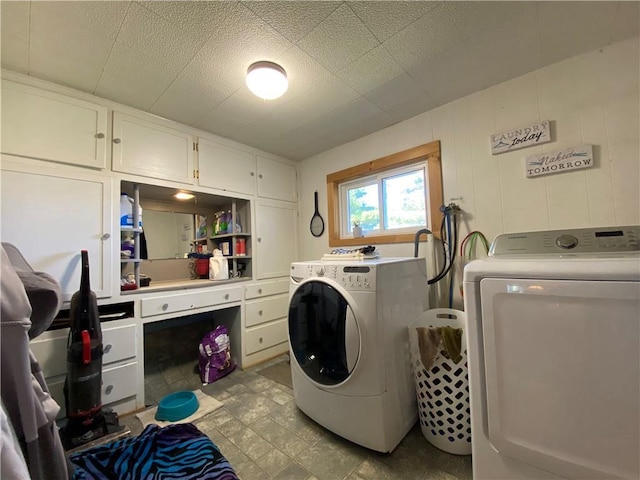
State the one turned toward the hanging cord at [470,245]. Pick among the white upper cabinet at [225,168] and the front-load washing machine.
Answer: the white upper cabinet

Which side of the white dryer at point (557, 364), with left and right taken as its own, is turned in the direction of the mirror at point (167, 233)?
right

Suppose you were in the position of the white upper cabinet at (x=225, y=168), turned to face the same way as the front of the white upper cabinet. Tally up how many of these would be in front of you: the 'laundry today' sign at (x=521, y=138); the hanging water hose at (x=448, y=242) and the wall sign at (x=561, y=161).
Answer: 3

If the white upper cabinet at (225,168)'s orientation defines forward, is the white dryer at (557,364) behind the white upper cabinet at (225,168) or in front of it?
in front

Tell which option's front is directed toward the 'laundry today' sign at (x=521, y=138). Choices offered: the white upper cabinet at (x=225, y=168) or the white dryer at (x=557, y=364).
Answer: the white upper cabinet

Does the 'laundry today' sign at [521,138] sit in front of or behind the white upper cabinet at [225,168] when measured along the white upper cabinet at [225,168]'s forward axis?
in front

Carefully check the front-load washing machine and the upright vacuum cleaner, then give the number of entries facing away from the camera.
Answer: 0

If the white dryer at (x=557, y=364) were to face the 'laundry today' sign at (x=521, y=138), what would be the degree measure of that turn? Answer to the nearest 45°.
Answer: approximately 180°

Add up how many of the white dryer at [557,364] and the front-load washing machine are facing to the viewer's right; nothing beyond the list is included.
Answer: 0

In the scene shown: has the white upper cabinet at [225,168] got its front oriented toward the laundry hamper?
yes

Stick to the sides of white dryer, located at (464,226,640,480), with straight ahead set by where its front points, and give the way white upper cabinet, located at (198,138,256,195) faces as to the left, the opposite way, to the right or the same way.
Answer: to the left

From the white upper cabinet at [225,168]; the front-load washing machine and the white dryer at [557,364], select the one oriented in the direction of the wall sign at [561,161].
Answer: the white upper cabinet

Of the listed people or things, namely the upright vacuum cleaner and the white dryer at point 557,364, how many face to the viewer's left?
0

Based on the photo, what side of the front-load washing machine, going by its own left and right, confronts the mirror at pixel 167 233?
right
